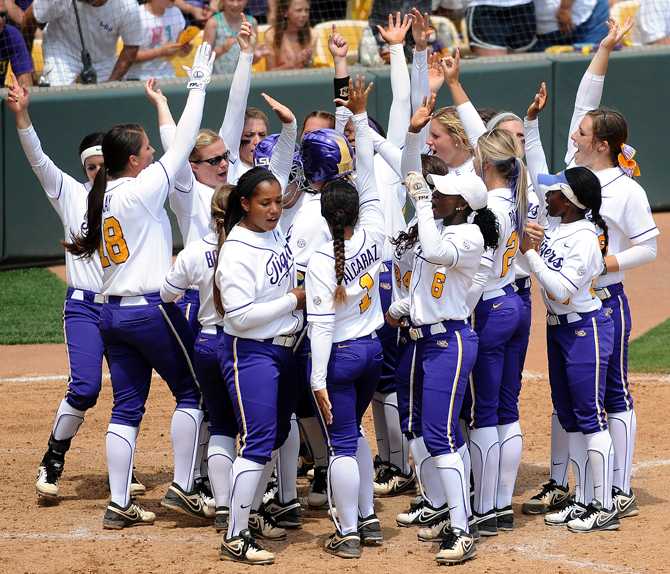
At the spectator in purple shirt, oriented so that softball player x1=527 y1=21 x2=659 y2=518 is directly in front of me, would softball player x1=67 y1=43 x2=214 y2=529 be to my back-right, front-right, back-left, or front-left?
front-right

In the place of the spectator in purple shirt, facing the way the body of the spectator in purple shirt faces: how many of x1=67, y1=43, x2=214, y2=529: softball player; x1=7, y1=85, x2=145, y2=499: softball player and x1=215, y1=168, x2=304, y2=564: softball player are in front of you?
3

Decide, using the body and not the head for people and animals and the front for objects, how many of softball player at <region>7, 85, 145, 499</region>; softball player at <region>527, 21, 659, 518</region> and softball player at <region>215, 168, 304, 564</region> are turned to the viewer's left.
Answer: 1

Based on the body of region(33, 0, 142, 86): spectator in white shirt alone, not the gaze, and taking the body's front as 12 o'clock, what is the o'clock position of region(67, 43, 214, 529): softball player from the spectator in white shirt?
The softball player is roughly at 12 o'clock from the spectator in white shirt.

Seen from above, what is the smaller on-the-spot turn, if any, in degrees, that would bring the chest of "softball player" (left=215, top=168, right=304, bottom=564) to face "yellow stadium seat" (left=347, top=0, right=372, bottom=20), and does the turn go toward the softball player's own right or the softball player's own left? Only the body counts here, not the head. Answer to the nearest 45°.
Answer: approximately 135° to the softball player's own left

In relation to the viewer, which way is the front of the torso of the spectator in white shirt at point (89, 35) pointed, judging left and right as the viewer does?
facing the viewer

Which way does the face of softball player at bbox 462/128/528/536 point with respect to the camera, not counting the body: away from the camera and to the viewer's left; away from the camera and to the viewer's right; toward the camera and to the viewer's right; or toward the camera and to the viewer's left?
away from the camera and to the viewer's left

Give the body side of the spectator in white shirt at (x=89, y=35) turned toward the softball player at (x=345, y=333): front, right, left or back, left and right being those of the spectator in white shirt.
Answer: front

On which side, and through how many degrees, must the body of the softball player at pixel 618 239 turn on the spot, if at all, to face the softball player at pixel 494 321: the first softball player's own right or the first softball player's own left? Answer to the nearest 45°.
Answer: approximately 45° to the first softball player's own left

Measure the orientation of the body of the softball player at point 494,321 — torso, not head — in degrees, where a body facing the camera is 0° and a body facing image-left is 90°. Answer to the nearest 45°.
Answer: approximately 135°

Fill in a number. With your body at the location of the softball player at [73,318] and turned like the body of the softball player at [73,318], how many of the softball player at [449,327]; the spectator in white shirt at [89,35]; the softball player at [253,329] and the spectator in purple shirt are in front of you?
2

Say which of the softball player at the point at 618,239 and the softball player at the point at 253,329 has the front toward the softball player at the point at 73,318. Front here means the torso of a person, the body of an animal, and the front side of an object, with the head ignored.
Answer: the softball player at the point at 618,239

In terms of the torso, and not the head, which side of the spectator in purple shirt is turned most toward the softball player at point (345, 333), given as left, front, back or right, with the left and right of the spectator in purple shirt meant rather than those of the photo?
front

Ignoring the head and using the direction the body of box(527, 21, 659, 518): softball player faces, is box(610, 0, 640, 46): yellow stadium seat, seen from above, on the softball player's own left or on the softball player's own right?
on the softball player's own right

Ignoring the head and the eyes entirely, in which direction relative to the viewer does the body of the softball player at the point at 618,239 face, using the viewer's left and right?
facing to the left of the viewer

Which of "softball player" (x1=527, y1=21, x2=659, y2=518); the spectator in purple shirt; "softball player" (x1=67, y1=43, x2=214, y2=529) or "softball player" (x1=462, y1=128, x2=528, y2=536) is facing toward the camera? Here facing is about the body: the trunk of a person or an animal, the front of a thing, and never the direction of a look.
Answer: the spectator in purple shirt

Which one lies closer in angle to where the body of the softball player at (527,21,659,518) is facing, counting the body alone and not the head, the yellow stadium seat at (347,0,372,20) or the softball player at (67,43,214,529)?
the softball player
